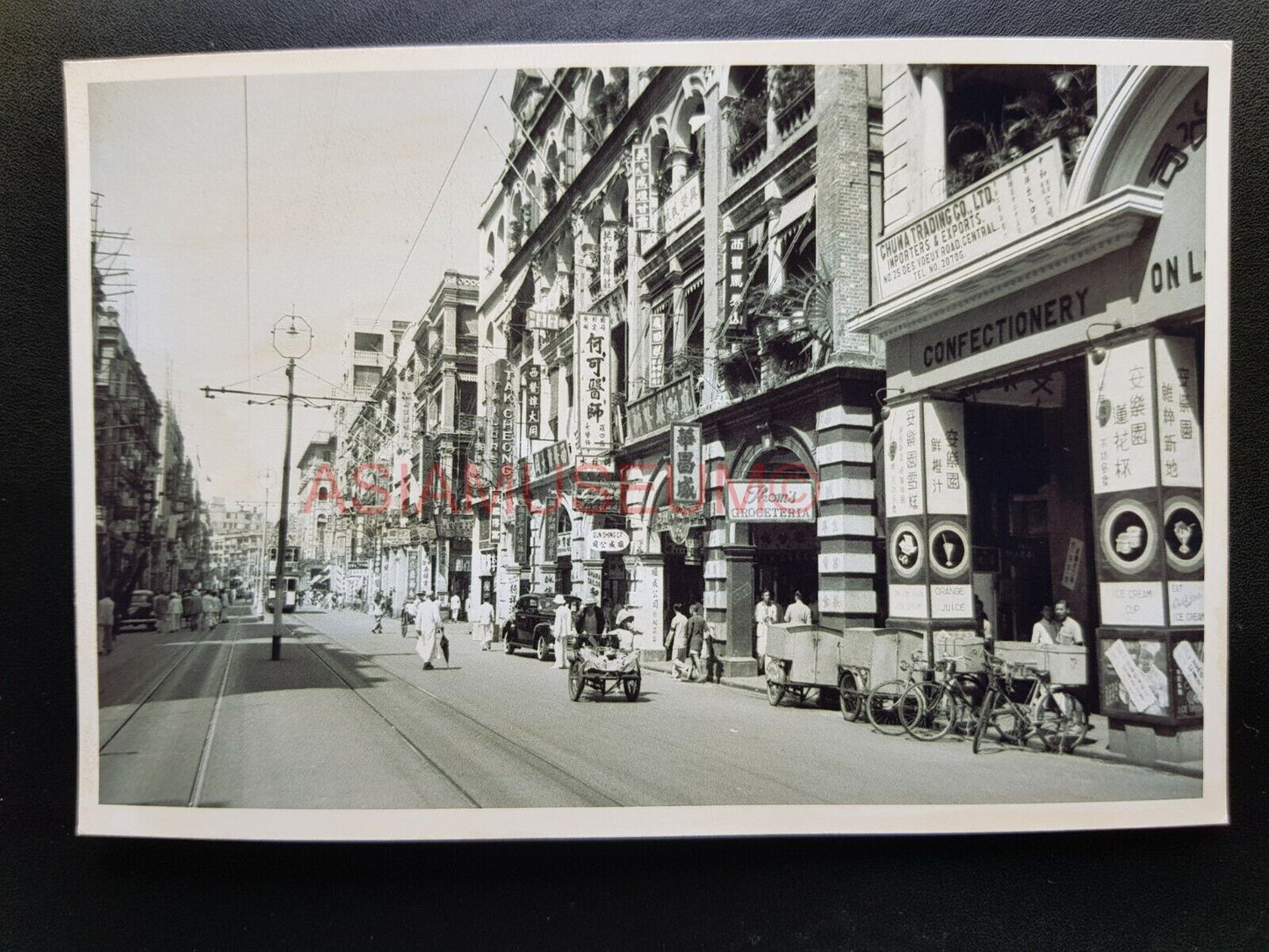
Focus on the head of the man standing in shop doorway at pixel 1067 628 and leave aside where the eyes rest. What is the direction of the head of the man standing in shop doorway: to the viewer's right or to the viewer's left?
to the viewer's left
